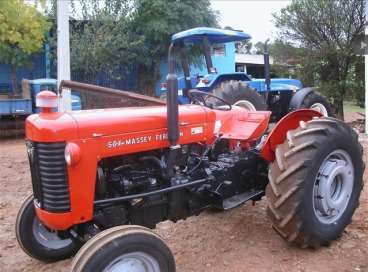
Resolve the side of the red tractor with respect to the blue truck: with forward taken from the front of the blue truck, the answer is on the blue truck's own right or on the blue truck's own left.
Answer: on the blue truck's own right

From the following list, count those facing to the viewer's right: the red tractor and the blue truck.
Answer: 1

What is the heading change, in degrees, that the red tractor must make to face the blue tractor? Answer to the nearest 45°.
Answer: approximately 135° to its right

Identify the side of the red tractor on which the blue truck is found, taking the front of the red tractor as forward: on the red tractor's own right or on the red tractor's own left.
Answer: on the red tractor's own right

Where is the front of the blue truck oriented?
to the viewer's right

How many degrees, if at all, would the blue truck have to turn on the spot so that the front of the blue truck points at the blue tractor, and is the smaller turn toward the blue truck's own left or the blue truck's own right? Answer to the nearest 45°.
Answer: approximately 45° to the blue truck's own right
